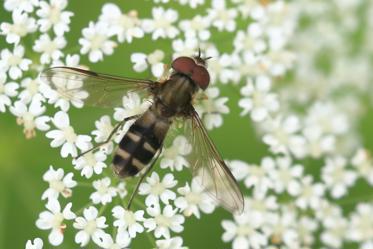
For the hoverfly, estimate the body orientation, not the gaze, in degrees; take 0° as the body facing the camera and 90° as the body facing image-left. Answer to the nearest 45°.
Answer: approximately 225°

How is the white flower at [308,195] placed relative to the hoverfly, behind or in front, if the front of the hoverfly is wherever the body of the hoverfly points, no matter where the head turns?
in front

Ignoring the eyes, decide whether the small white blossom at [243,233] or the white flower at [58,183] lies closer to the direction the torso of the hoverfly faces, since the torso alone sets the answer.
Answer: the small white blossom

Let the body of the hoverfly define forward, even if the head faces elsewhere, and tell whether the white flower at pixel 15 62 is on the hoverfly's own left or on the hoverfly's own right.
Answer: on the hoverfly's own left

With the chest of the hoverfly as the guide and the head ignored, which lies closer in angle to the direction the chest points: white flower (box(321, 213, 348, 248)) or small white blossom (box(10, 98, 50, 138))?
the white flower

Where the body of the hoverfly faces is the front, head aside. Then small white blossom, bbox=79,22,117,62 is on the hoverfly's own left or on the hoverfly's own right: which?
on the hoverfly's own left

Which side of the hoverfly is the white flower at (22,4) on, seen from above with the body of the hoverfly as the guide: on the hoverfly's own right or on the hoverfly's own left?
on the hoverfly's own left
